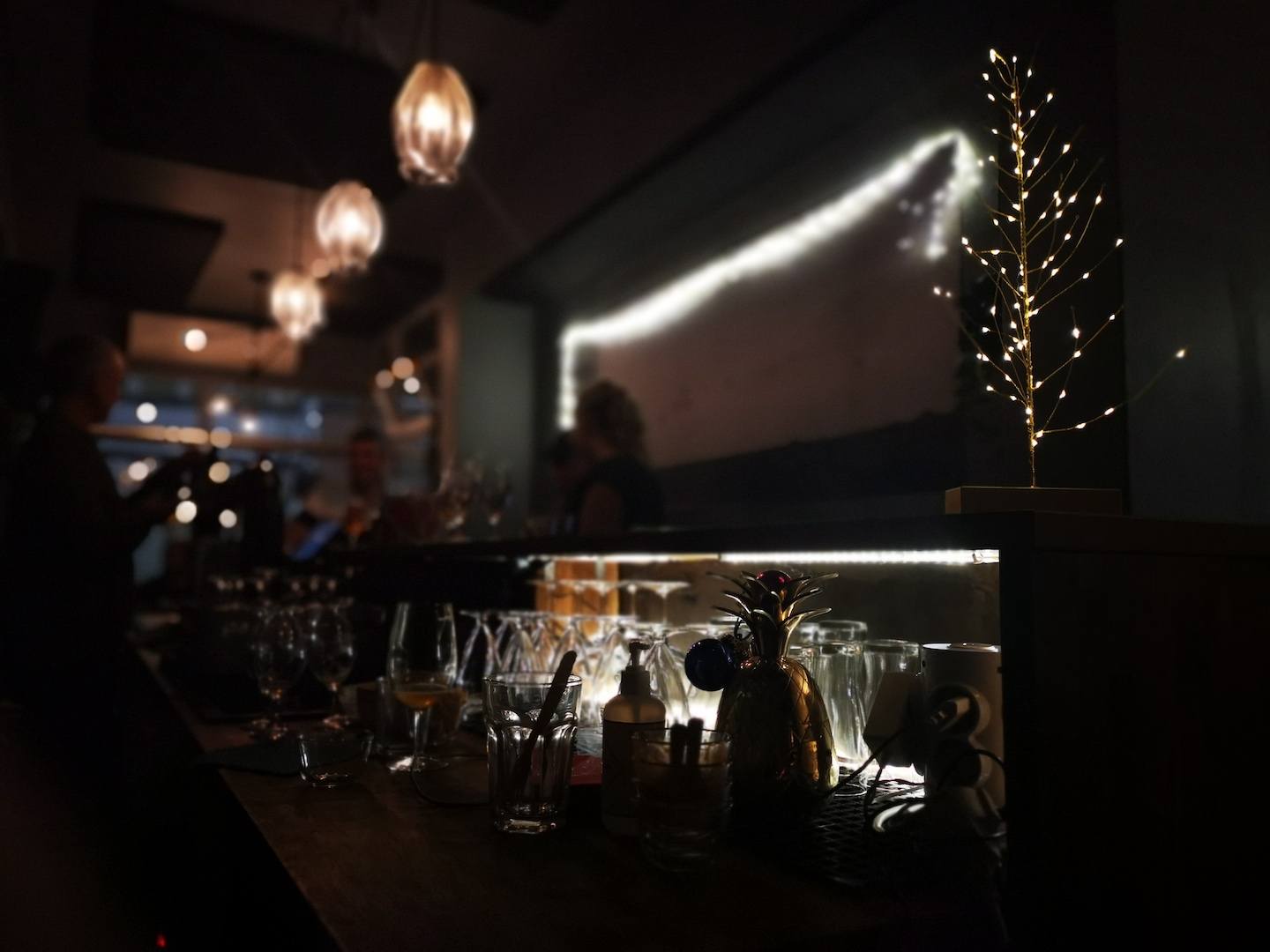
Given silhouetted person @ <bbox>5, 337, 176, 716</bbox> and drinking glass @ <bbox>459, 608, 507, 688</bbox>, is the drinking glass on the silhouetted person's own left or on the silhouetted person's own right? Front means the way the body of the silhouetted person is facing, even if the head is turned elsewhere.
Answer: on the silhouetted person's own right

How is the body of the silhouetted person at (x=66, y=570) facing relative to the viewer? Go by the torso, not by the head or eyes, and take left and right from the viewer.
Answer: facing to the right of the viewer

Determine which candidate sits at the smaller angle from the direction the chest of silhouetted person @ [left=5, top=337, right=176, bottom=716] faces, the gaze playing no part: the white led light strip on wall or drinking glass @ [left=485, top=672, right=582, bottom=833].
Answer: the white led light strip on wall

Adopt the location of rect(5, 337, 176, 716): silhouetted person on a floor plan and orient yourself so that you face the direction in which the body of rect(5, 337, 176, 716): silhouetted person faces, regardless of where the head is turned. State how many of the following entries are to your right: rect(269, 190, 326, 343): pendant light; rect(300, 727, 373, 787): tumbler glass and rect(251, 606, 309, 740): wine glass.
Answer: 2

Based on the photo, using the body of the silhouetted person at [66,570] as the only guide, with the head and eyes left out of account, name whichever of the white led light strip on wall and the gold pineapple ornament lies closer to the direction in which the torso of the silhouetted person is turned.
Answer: the white led light strip on wall

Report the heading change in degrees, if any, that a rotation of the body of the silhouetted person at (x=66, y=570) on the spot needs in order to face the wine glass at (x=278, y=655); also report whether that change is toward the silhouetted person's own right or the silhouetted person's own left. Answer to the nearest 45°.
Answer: approximately 90° to the silhouetted person's own right

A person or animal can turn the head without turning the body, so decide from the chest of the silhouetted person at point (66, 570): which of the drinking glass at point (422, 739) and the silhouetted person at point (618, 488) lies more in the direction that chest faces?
the silhouetted person

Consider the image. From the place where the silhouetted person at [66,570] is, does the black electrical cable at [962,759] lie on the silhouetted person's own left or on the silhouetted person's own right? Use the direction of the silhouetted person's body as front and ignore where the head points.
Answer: on the silhouetted person's own right

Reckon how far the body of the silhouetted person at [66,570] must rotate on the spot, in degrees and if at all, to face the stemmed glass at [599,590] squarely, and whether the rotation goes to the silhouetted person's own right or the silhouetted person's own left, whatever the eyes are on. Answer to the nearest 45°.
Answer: approximately 45° to the silhouetted person's own right

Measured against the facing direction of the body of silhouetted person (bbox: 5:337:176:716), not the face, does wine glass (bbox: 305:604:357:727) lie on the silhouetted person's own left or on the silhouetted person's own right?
on the silhouetted person's own right

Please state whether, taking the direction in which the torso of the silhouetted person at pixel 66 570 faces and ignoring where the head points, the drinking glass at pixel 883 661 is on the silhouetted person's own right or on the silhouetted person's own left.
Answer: on the silhouetted person's own right
